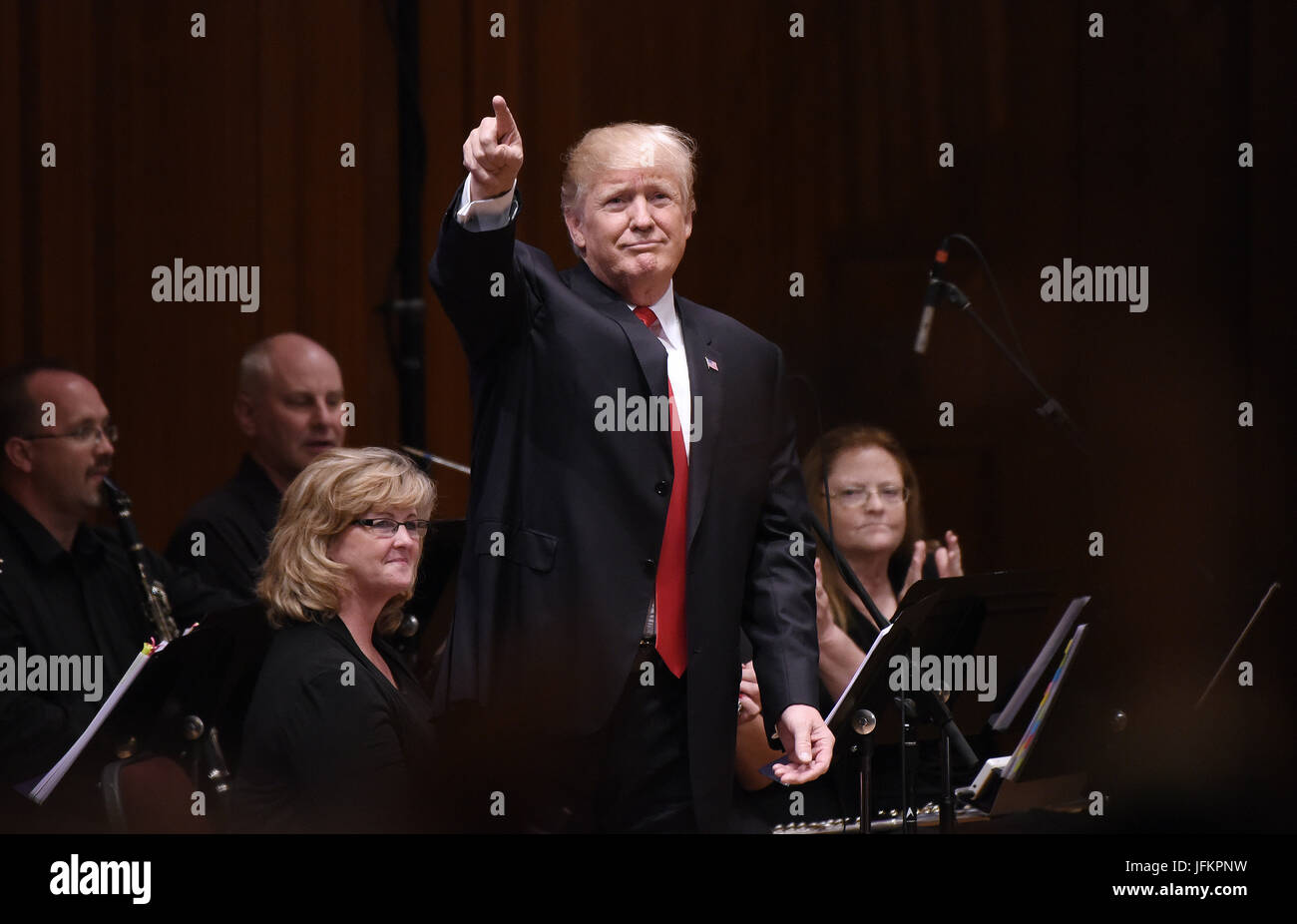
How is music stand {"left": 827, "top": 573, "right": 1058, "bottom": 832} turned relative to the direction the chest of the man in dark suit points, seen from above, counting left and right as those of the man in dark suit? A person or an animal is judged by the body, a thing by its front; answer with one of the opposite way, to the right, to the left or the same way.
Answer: the opposite way

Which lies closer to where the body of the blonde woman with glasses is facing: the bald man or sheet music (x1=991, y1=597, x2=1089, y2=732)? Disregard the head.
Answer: the sheet music

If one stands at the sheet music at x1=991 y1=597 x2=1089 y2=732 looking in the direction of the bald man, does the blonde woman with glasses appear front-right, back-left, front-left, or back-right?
front-left

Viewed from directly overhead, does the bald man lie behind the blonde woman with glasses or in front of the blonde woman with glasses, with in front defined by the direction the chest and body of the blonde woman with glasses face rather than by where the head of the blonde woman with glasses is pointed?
behind

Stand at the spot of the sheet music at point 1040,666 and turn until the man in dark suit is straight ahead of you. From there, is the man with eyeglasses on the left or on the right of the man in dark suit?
right

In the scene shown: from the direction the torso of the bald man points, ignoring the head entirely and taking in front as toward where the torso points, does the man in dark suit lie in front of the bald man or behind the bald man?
in front

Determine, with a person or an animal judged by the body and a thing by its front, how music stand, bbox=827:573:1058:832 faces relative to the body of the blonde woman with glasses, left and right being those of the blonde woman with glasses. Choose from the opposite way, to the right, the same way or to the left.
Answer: the opposite way

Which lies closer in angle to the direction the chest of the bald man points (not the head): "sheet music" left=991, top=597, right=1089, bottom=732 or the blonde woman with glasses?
the sheet music

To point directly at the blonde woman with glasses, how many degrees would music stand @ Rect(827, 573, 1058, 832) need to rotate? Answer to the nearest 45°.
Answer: approximately 45° to its left

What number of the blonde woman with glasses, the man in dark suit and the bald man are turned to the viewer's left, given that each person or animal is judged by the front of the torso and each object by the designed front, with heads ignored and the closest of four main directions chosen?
0

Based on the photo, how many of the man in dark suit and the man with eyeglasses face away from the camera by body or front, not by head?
0
